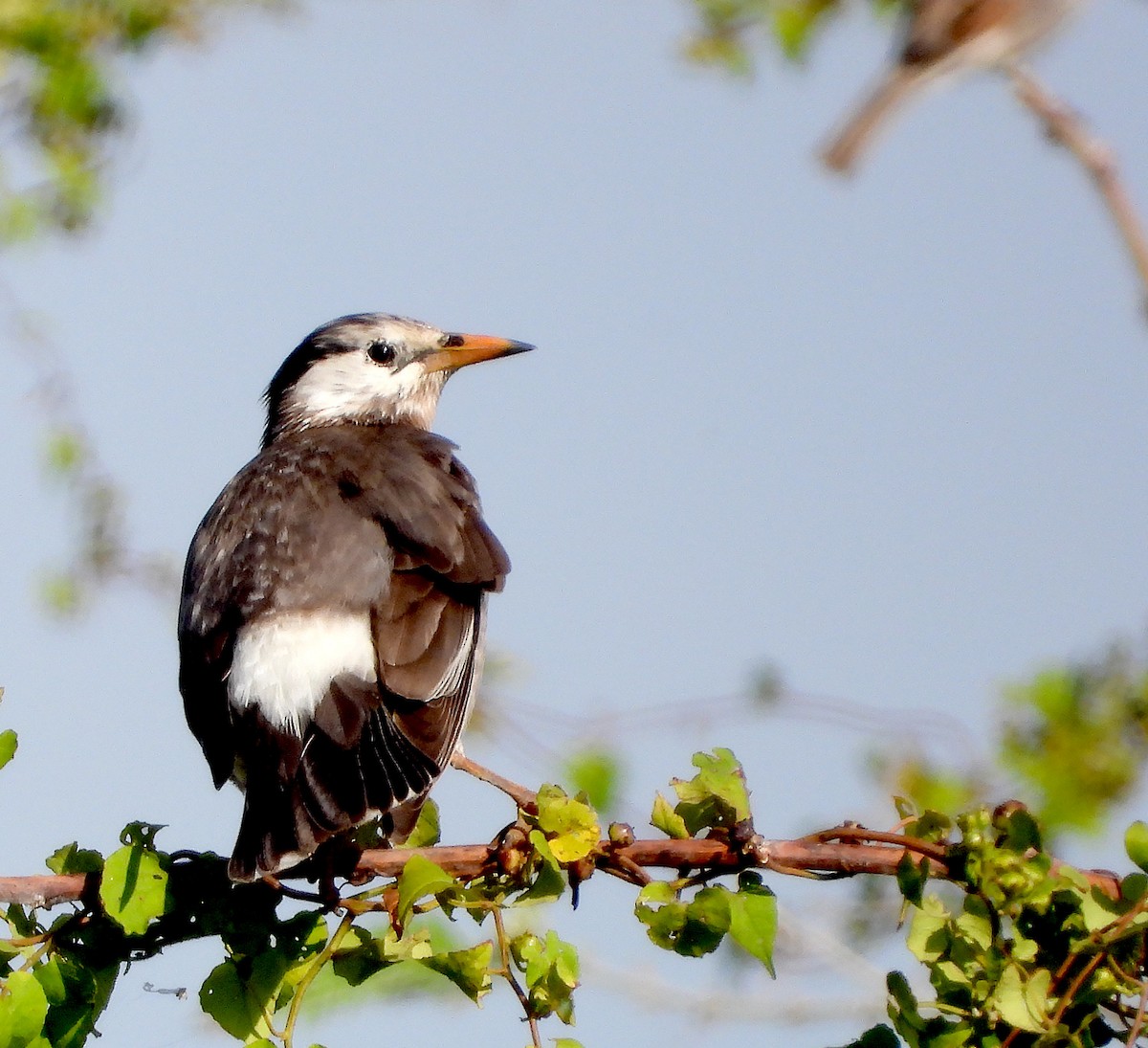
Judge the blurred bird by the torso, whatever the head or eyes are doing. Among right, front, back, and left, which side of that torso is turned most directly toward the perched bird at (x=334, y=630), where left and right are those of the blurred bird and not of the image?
back

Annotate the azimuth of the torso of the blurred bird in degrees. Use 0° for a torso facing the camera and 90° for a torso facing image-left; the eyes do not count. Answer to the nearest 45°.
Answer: approximately 270°
